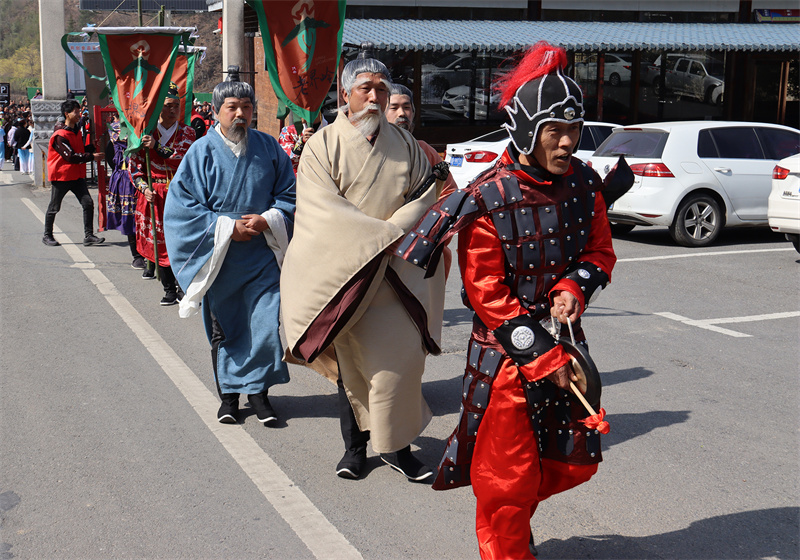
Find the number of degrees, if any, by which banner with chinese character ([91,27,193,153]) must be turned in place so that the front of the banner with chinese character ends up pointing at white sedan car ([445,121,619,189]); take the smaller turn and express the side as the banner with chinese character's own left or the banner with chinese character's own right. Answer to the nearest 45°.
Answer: approximately 135° to the banner with chinese character's own left

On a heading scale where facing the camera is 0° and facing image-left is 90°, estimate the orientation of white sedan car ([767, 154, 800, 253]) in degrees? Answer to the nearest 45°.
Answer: approximately 225°

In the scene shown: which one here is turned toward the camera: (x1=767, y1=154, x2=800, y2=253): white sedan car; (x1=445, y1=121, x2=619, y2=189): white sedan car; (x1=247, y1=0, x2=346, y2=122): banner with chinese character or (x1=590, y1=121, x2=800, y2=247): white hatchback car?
the banner with chinese character

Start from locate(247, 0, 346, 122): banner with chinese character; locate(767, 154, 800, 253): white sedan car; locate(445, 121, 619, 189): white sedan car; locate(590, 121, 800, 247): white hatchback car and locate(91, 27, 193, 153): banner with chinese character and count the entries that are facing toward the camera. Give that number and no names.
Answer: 2

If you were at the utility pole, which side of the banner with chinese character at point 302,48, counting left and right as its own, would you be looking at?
back

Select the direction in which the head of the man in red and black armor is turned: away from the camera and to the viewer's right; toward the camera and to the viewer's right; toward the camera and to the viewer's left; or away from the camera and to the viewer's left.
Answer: toward the camera and to the viewer's right

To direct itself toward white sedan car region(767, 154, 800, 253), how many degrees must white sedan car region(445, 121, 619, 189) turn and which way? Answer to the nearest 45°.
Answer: approximately 90° to its right

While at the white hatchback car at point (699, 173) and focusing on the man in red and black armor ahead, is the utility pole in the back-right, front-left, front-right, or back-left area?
back-right

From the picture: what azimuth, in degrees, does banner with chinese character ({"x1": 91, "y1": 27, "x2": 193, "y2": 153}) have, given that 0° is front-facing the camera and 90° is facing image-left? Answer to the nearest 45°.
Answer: approximately 0°
